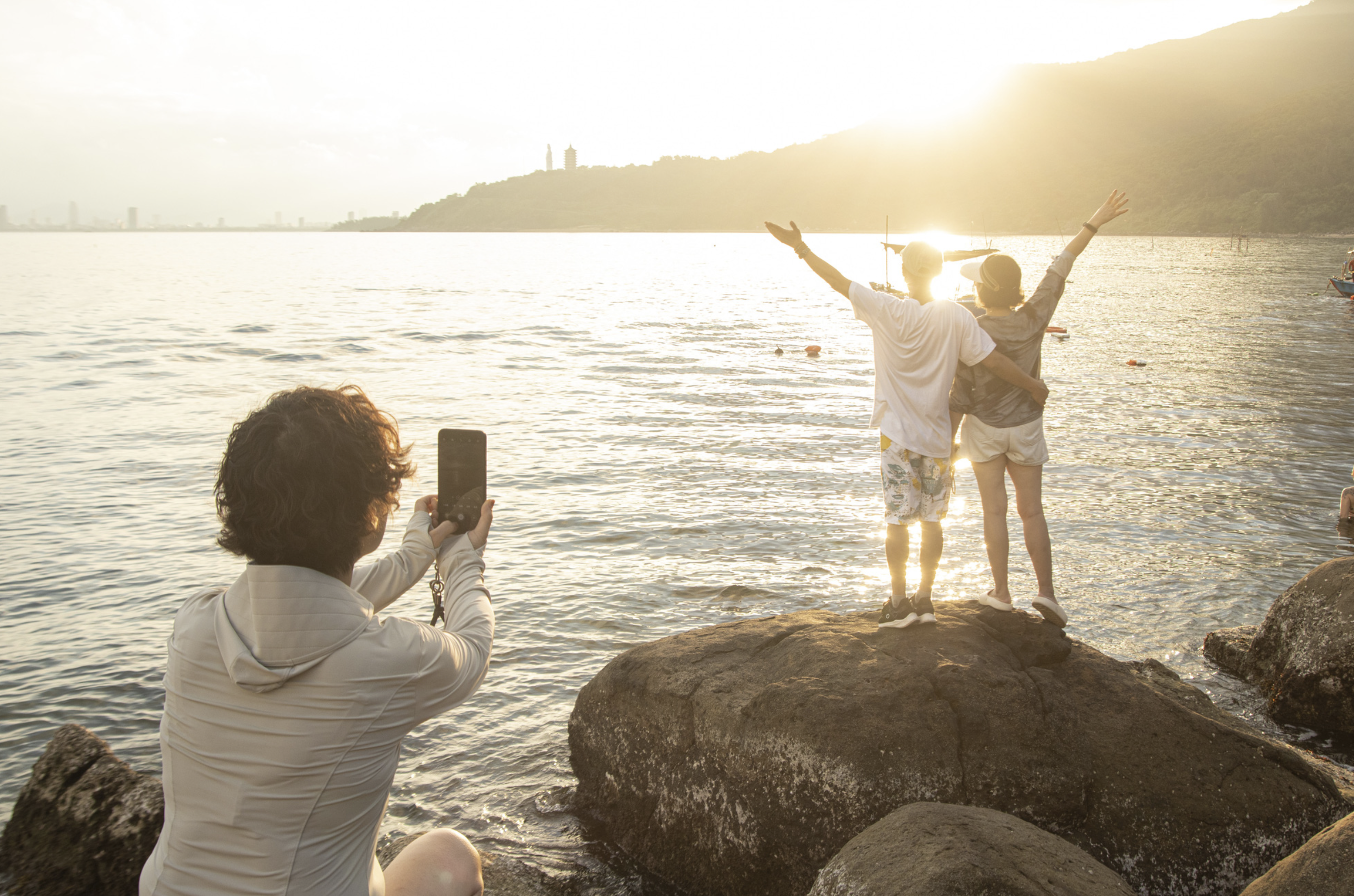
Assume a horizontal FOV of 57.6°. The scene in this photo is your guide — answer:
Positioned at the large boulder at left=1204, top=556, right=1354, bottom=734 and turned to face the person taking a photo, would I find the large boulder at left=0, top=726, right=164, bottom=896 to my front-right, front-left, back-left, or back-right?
front-right

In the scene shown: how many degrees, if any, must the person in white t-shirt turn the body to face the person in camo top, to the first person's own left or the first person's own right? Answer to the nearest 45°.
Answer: approximately 45° to the first person's own right

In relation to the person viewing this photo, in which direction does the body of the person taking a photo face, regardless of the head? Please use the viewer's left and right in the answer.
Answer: facing away from the viewer and to the right of the viewer

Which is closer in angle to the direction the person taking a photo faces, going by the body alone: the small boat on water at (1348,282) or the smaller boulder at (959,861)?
the small boat on water

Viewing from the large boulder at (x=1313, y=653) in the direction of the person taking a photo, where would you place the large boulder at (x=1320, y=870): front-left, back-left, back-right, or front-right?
front-left

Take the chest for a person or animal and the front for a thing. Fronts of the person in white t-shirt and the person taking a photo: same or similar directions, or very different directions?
same or similar directions

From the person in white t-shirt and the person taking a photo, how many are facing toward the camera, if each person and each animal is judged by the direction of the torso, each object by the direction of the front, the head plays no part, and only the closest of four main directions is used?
0

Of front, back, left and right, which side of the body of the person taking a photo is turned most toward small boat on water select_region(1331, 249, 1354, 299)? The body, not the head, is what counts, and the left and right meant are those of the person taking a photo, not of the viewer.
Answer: front

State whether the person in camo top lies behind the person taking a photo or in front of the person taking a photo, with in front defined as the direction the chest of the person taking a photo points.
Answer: in front

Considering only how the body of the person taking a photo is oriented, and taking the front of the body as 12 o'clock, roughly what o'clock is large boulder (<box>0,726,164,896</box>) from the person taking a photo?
The large boulder is roughly at 10 o'clock from the person taking a photo.

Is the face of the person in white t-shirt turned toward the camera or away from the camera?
away from the camera

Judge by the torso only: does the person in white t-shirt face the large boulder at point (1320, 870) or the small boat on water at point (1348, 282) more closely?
the small boat on water

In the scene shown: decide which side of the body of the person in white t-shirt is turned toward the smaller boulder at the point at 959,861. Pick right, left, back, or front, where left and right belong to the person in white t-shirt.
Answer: back

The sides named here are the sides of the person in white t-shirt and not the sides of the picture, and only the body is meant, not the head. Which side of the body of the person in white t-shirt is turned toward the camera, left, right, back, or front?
back

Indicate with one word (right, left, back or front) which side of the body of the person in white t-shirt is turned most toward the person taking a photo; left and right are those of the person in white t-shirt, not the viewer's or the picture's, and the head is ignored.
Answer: back
